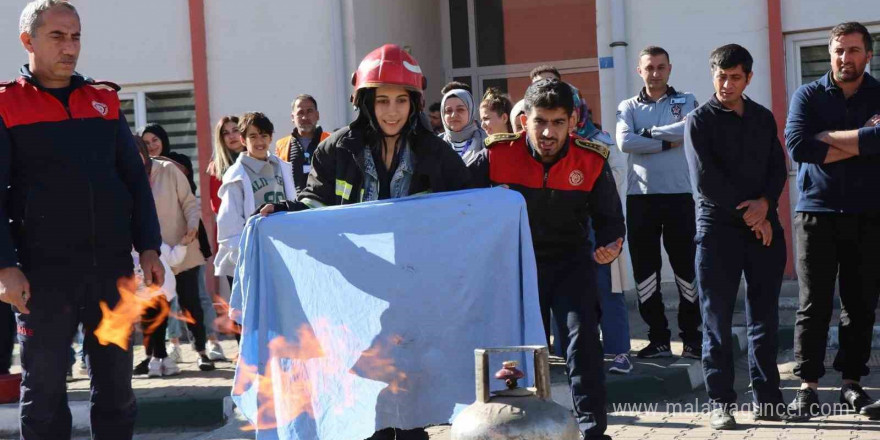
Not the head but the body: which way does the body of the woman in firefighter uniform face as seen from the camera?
toward the camera

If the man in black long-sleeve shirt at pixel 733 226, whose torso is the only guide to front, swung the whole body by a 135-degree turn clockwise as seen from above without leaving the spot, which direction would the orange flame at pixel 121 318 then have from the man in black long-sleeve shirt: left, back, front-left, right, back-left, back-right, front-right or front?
left

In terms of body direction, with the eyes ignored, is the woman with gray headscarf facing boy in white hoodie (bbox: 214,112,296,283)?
no

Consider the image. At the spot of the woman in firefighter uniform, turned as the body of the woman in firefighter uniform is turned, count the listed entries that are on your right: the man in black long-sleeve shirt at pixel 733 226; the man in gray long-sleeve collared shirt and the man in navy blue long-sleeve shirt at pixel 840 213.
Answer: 0

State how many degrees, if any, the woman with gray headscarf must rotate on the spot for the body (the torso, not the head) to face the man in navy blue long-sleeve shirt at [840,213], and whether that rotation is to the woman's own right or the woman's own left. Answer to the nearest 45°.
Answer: approximately 45° to the woman's own left

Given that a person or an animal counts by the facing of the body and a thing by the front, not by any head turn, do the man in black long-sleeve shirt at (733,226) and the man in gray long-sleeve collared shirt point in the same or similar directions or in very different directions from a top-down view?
same or similar directions

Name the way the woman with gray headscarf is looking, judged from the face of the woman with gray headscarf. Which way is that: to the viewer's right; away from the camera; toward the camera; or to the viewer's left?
toward the camera

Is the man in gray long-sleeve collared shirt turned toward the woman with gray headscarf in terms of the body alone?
no

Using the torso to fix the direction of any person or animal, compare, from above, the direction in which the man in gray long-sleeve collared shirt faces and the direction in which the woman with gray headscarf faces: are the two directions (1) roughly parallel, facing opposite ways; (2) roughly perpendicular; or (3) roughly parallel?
roughly parallel

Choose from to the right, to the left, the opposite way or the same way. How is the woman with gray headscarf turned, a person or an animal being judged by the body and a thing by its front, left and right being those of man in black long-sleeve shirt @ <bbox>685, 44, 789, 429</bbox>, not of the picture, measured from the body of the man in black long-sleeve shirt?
the same way

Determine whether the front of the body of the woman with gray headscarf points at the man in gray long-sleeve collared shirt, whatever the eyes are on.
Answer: no

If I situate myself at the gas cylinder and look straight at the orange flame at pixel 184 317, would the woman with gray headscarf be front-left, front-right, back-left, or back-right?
front-right

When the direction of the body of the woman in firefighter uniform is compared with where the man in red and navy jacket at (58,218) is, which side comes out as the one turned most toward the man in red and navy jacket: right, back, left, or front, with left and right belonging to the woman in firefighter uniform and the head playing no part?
right

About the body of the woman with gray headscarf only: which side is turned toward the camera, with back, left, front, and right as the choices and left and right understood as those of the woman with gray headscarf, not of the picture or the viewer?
front

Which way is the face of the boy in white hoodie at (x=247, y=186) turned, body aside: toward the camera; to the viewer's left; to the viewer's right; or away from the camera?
toward the camera

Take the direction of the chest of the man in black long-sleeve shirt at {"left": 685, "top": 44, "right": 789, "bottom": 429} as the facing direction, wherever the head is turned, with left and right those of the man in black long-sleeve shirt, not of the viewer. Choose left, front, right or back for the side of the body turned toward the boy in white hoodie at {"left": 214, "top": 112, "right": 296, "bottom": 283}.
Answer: right

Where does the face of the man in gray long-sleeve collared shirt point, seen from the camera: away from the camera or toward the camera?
toward the camera

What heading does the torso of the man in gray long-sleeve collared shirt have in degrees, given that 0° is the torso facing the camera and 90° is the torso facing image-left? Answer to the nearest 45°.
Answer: approximately 0°

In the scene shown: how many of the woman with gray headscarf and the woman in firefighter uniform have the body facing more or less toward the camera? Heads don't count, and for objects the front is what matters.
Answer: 2
